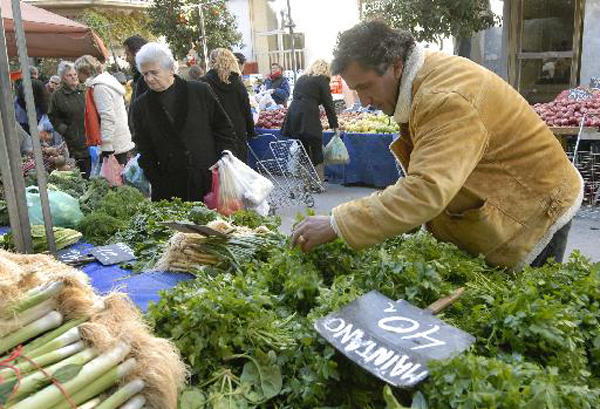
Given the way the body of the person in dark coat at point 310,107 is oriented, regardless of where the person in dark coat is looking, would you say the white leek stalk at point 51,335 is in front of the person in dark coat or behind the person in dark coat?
behind

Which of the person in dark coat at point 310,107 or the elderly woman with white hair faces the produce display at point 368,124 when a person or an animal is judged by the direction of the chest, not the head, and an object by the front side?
the person in dark coat

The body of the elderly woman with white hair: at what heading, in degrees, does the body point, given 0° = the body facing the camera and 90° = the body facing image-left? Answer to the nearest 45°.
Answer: approximately 45°

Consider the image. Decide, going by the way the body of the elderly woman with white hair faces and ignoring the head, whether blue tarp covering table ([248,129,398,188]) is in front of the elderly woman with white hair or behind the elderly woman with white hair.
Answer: behind

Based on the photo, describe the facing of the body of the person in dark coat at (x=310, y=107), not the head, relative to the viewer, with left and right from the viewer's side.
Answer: facing away from the viewer and to the right of the viewer

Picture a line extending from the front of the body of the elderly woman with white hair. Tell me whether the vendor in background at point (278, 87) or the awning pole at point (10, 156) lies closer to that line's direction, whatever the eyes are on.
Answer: the awning pole

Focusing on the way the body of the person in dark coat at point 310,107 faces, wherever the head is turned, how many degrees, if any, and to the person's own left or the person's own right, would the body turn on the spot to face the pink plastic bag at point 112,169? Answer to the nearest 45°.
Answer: approximately 180°

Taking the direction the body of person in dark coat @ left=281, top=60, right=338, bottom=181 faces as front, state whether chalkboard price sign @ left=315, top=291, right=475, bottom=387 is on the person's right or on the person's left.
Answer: on the person's right

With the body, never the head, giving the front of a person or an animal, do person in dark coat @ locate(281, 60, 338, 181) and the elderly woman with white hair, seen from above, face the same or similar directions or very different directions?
very different directions
